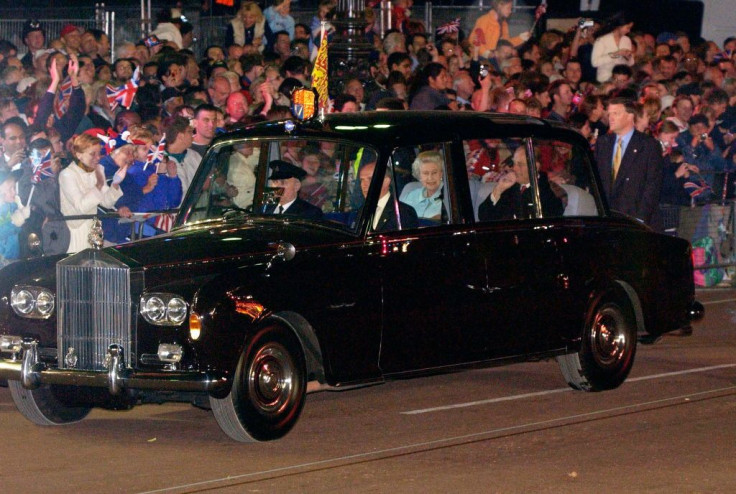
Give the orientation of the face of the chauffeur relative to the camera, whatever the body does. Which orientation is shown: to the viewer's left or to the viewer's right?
to the viewer's left

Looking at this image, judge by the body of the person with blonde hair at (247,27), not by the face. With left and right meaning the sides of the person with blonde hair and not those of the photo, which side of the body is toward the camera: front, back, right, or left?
front

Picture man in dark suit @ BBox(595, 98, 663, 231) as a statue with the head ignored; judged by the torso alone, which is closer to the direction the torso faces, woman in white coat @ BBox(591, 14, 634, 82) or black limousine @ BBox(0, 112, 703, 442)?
the black limousine

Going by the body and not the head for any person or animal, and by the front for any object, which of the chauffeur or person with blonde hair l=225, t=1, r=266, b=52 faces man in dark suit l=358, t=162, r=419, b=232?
the person with blonde hair

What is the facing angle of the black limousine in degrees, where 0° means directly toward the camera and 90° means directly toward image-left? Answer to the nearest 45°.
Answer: approximately 45°

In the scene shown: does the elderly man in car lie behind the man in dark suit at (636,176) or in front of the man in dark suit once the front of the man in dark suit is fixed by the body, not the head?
in front

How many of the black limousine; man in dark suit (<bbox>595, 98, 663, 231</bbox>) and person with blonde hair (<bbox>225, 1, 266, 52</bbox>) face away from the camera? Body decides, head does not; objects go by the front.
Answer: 0

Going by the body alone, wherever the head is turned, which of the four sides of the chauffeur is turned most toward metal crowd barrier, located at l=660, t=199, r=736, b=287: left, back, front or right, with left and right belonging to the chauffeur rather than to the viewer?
back

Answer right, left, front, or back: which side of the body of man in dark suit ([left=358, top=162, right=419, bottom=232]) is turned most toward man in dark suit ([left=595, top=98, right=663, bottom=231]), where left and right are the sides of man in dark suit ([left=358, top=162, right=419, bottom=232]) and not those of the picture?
back

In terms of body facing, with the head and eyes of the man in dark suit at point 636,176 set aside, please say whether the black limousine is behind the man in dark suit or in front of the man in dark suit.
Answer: in front

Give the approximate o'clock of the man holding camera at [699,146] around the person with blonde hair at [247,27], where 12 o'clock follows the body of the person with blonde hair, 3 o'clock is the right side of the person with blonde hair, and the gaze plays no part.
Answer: The man holding camera is roughly at 10 o'clock from the person with blonde hair.

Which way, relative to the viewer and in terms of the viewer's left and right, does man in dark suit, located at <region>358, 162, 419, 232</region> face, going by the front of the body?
facing the viewer and to the left of the viewer

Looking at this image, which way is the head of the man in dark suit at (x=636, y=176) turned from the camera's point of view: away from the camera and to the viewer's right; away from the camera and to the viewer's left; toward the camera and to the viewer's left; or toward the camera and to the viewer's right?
toward the camera and to the viewer's left
